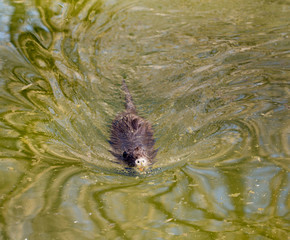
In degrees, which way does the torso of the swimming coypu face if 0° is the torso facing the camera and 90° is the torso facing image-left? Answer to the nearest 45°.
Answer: approximately 0°
